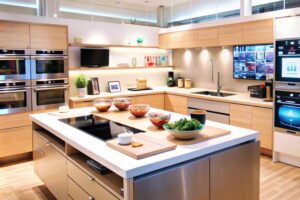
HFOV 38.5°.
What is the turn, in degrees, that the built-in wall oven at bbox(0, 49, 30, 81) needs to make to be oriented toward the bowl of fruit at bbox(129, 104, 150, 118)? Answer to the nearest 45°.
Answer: approximately 45° to its left

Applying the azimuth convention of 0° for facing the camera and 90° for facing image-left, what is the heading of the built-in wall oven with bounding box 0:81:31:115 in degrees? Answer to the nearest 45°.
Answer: approximately 0°

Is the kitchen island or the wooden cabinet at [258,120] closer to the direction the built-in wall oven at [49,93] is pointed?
the kitchen island

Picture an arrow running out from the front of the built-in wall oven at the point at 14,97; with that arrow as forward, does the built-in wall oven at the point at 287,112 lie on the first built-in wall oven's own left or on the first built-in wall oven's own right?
on the first built-in wall oven's own left

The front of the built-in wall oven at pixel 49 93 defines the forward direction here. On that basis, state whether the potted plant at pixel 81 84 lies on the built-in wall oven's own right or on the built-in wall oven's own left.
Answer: on the built-in wall oven's own left

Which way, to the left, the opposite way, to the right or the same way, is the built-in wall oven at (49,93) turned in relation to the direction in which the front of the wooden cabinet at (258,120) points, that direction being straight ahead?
to the left

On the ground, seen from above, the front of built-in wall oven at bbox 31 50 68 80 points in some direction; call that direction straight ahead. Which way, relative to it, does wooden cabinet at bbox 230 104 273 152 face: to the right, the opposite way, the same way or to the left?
to the right

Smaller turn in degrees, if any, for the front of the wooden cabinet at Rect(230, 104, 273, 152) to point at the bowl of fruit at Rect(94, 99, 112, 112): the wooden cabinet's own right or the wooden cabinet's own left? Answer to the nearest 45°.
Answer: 0° — it already faces it

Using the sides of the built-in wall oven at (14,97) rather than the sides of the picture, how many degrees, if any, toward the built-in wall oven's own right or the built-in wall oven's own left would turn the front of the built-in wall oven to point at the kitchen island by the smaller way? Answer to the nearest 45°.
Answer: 0° — it already faces it

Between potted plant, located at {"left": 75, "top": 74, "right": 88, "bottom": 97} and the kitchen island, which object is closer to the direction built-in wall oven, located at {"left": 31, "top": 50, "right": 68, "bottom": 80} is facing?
the kitchen island

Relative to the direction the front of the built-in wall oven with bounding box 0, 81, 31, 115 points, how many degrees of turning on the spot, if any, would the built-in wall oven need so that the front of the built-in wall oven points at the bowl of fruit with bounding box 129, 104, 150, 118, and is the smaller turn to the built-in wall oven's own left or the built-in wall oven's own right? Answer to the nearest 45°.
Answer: approximately 45° to the built-in wall oven's own left

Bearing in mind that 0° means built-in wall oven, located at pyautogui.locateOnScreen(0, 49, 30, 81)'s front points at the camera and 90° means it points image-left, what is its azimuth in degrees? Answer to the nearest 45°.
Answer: approximately 0°

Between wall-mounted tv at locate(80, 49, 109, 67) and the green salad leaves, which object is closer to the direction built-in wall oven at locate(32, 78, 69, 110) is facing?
the green salad leaves
